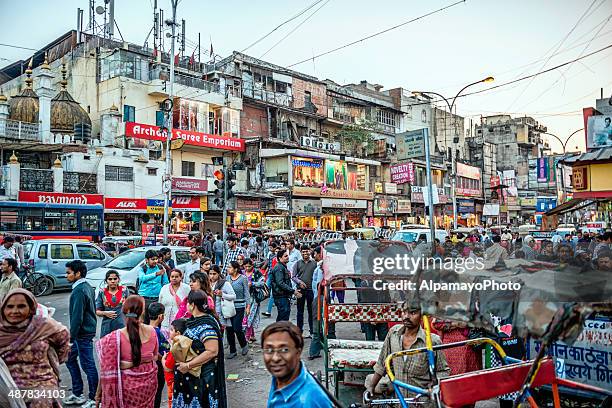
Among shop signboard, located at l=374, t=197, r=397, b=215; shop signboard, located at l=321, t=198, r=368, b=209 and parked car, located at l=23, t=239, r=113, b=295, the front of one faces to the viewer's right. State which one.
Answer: the parked car

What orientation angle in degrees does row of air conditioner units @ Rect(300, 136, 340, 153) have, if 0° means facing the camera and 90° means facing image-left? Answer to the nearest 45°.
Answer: approximately 315°

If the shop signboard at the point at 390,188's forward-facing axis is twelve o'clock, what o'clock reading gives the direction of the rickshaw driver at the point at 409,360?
The rickshaw driver is roughly at 12 o'clock from the shop signboard.

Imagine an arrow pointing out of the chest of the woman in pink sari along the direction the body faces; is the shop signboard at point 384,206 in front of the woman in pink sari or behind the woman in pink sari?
in front

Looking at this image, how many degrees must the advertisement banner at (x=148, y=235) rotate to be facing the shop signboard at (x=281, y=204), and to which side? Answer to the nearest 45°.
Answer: approximately 135° to its left

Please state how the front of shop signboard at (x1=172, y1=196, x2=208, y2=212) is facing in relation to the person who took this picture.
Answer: facing the viewer

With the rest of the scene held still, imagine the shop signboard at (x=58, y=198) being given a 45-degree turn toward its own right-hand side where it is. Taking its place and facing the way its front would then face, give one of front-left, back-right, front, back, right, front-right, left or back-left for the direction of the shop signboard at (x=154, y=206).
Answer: back

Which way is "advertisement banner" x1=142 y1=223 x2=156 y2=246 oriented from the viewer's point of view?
toward the camera

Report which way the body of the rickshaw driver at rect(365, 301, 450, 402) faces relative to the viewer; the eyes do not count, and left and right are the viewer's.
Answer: facing the viewer and to the left of the viewer

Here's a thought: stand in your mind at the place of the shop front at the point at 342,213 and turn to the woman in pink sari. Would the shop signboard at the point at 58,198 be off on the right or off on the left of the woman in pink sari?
right

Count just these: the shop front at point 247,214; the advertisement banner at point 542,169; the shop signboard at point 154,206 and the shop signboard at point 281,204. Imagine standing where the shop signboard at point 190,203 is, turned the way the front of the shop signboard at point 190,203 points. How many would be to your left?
3

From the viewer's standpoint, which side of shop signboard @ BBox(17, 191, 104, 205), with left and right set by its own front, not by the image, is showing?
front
